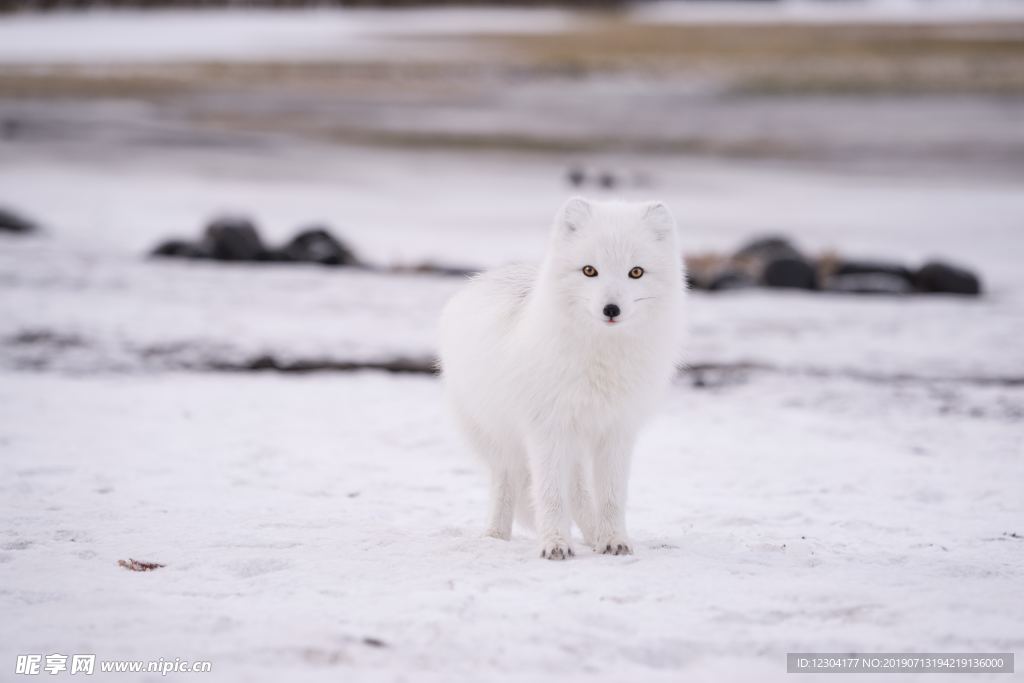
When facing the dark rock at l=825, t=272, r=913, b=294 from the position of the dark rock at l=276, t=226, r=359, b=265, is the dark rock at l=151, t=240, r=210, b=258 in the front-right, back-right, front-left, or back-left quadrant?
back-right

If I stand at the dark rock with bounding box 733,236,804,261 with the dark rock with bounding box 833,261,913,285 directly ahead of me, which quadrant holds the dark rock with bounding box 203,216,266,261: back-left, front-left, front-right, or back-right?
back-right

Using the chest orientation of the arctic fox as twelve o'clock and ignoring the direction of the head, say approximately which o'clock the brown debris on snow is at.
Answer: The brown debris on snow is roughly at 4 o'clock from the arctic fox.

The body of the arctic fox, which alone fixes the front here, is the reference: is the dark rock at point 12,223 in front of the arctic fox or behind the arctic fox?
behind

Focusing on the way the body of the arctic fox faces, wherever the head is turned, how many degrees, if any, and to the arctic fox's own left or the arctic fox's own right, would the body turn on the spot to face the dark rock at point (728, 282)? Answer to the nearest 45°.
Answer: approximately 135° to the arctic fox's own left

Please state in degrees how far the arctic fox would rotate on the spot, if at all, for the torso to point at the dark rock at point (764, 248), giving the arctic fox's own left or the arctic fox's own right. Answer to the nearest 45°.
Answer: approximately 135° to the arctic fox's own left

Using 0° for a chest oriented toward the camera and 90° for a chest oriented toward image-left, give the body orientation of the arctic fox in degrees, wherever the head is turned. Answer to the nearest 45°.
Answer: approximately 315°
